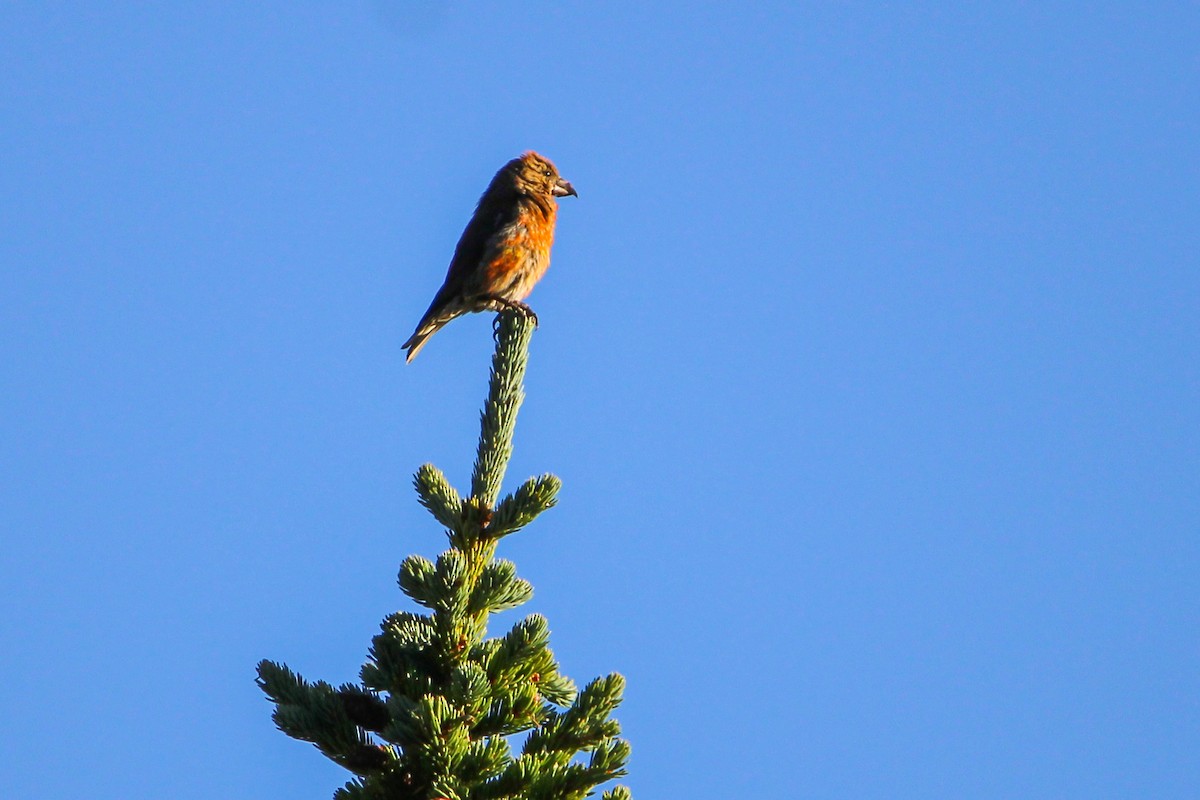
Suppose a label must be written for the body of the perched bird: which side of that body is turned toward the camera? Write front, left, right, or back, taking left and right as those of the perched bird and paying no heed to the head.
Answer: right
